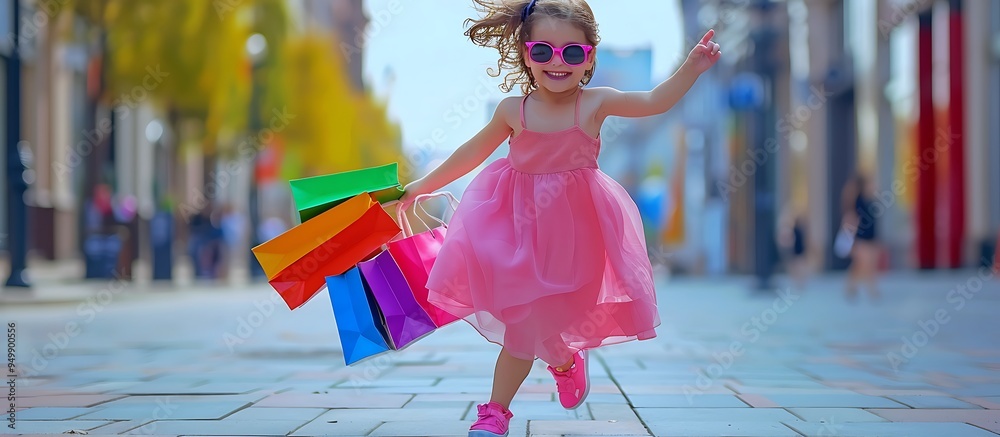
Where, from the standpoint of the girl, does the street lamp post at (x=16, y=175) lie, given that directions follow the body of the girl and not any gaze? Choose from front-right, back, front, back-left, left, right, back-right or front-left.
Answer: back-right

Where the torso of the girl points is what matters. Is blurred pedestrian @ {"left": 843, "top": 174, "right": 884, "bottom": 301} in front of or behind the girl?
behind

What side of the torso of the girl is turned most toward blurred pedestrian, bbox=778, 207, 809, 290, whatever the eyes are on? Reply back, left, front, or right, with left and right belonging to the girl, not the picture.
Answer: back

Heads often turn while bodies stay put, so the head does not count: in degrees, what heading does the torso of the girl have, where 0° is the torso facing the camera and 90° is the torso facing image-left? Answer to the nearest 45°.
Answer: approximately 0°

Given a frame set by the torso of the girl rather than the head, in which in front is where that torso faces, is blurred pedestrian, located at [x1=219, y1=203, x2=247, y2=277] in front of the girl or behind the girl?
behind
